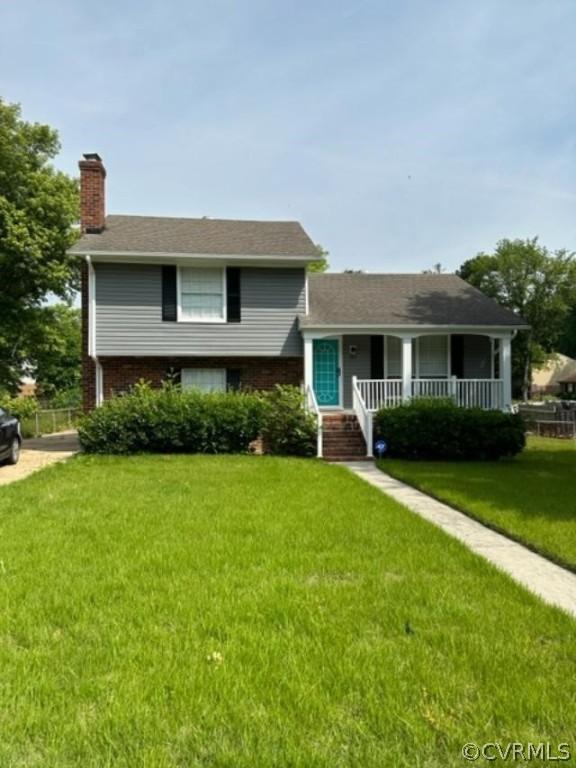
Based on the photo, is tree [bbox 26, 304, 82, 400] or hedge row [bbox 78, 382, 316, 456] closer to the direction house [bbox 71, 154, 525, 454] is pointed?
the hedge row

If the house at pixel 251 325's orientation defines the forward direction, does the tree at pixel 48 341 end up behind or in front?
behind

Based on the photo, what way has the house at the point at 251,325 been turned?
toward the camera

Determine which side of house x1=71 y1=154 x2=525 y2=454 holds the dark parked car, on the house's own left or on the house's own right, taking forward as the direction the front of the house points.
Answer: on the house's own right

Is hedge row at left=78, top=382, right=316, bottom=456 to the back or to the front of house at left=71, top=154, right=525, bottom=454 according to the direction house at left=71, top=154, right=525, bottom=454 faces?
to the front

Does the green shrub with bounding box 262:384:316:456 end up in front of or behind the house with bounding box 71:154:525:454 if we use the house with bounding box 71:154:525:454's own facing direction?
in front

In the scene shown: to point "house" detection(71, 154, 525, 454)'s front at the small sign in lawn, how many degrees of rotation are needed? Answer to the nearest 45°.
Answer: approximately 45° to its left

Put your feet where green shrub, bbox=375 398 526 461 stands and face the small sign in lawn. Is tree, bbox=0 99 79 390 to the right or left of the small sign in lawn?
right

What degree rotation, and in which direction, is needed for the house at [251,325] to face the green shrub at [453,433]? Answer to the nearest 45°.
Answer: approximately 45° to its left

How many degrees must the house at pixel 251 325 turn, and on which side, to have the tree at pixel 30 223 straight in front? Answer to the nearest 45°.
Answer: approximately 135° to its right

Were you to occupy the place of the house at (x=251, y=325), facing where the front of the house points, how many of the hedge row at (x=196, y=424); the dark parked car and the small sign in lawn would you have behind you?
0
